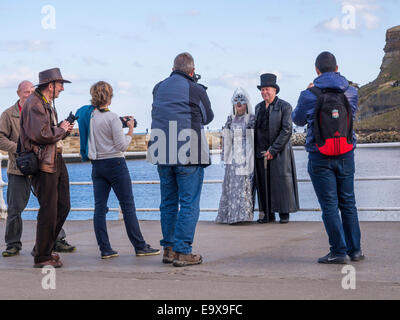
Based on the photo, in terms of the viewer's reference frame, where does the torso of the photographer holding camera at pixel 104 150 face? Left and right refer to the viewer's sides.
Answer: facing away from the viewer and to the right of the viewer

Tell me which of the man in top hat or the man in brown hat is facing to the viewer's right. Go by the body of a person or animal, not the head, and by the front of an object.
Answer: the man in brown hat

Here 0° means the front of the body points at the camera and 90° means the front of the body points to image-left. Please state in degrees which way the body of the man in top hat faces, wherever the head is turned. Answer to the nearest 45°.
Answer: approximately 45°

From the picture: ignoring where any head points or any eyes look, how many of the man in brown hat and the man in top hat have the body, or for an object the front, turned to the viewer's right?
1

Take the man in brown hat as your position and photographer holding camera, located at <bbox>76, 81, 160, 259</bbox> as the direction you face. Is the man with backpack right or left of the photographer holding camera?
right

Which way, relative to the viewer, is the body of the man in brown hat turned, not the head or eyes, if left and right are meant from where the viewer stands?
facing to the right of the viewer

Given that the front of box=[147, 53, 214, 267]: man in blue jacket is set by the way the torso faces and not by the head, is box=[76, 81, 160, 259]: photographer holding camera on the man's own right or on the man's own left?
on the man's own left

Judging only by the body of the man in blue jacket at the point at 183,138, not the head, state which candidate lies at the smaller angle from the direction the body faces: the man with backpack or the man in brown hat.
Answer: the man with backpack

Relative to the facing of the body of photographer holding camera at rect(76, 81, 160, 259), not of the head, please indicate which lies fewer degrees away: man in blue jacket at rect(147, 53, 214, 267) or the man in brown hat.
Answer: the man in blue jacket

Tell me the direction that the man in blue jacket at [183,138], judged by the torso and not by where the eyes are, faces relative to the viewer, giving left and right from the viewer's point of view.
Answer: facing away from the viewer and to the right of the viewer

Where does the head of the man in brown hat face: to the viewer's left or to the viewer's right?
to the viewer's right

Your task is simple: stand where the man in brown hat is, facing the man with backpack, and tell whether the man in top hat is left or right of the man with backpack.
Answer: left
